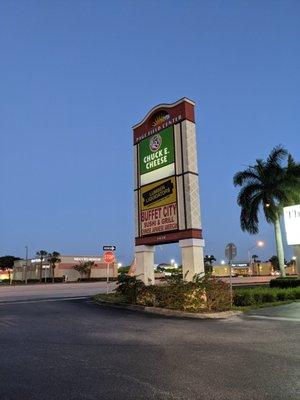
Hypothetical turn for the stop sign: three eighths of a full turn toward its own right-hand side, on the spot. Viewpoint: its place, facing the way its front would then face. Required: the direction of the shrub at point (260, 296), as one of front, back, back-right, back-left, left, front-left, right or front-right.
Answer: back

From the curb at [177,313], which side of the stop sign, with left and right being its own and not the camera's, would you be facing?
front

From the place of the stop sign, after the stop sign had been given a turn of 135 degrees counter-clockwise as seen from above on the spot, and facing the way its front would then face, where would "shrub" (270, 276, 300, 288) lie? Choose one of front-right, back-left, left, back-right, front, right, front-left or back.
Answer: front-right

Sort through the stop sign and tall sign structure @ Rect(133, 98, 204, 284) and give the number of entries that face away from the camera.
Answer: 0

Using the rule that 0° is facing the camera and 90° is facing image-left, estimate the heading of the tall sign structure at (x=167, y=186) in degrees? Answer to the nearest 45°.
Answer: approximately 45°

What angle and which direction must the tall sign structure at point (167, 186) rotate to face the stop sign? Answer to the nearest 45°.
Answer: approximately 90° to its right

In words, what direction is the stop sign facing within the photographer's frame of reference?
facing the viewer
